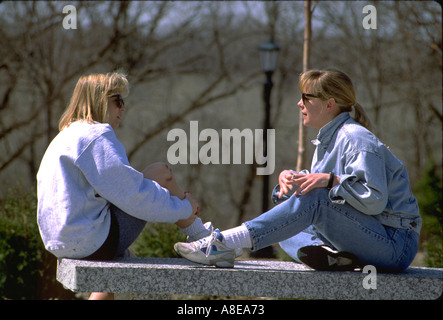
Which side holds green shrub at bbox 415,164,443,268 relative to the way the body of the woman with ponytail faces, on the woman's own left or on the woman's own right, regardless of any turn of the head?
on the woman's own right

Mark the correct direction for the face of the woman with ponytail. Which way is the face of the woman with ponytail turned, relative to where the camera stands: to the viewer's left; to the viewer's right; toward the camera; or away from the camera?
to the viewer's left

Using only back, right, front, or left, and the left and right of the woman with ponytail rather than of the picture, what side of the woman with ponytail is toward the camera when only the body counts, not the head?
left

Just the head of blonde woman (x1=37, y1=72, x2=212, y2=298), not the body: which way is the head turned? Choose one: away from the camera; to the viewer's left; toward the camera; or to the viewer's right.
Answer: to the viewer's right

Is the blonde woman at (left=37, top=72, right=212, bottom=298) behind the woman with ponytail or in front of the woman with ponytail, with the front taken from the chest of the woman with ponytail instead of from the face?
in front
